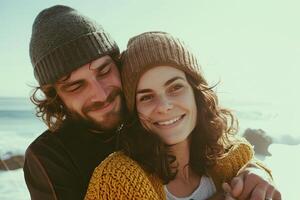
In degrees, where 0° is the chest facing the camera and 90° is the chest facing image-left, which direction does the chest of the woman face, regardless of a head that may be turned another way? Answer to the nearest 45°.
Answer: approximately 0°

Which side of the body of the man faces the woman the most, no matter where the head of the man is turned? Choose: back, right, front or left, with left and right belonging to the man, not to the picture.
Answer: front

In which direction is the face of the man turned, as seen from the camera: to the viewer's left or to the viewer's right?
to the viewer's right

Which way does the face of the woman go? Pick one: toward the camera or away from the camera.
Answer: toward the camera

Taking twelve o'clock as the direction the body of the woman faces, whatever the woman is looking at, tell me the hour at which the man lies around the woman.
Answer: The man is roughly at 4 o'clock from the woman.

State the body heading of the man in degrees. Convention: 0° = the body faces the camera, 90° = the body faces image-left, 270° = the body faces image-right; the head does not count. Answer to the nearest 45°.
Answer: approximately 315°

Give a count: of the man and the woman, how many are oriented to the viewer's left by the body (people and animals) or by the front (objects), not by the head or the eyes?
0
